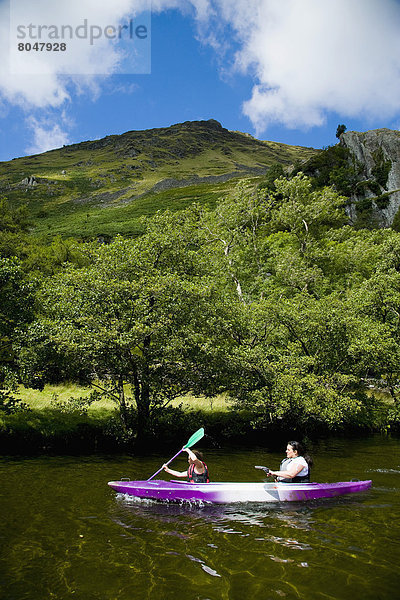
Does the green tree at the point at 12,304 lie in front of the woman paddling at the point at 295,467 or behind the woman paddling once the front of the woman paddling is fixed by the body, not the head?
in front

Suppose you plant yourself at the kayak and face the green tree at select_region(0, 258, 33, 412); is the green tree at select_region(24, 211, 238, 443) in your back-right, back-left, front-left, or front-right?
front-right

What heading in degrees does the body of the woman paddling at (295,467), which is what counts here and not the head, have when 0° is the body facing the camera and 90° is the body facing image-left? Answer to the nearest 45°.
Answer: approximately 90°

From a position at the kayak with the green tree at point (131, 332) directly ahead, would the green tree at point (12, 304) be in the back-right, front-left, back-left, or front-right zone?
front-left
